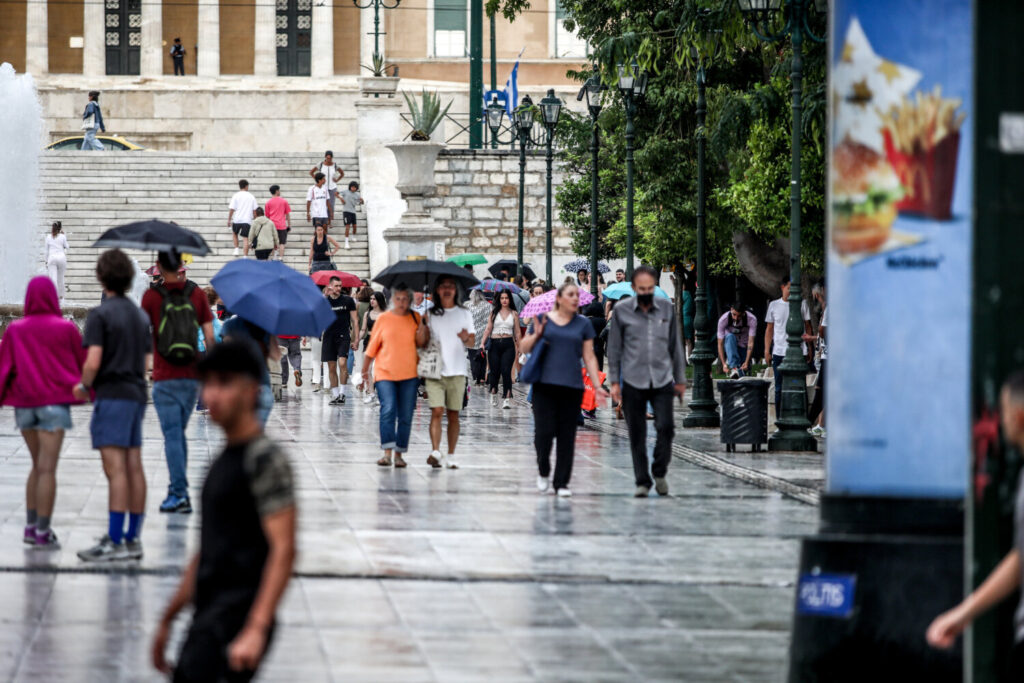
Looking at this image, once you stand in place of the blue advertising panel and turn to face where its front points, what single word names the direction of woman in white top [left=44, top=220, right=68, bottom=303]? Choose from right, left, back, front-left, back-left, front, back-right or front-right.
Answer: back-right

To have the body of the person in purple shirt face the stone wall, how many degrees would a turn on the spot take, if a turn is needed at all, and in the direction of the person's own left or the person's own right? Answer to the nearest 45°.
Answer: approximately 180°

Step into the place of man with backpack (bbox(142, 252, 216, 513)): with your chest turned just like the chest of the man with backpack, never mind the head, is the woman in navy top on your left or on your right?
on your right

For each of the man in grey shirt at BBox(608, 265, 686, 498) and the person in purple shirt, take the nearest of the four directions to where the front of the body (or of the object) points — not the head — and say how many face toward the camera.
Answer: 2

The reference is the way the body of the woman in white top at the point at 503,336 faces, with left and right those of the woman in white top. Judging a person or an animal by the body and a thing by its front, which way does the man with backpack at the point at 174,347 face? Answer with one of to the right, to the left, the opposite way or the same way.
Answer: the opposite way

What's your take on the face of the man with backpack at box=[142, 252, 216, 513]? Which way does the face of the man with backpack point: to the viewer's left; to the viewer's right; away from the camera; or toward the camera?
away from the camera

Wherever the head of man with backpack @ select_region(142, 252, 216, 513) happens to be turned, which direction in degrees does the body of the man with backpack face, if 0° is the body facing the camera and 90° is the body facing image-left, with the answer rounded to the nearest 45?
approximately 180°

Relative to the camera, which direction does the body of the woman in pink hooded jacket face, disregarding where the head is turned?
away from the camera
